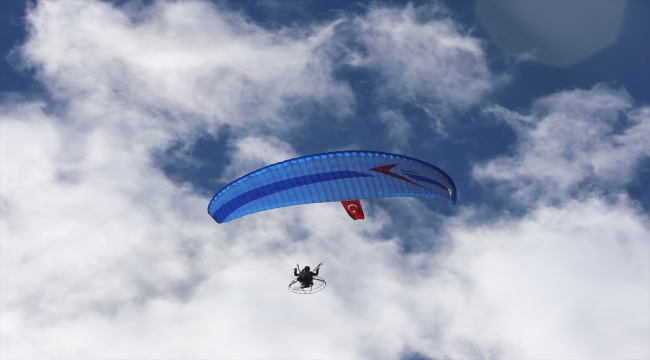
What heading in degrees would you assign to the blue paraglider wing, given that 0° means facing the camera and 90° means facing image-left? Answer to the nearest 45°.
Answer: approximately 0°
